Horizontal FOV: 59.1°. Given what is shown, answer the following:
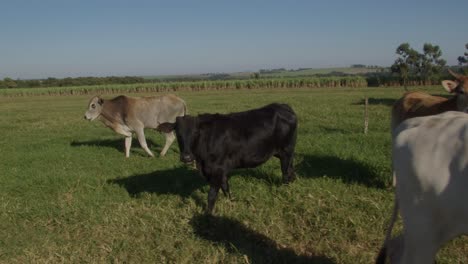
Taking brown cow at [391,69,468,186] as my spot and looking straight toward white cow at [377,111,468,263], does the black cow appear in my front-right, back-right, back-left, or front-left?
front-right

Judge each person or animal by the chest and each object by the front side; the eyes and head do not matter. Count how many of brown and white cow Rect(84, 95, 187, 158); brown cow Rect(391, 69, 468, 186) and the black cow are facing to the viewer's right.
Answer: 1

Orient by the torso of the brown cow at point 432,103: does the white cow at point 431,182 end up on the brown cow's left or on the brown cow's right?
on the brown cow's right

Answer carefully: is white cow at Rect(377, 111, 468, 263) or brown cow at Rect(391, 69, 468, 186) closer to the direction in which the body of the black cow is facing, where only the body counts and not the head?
the white cow

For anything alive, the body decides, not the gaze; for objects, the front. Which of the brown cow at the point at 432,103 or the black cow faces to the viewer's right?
the brown cow

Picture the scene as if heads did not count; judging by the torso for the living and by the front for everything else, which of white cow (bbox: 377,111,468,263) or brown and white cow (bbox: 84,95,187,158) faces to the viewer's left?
the brown and white cow

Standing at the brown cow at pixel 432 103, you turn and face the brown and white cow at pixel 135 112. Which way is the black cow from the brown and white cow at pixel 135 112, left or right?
left

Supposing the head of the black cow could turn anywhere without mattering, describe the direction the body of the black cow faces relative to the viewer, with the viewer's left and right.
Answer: facing the viewer and to the left of the viewer

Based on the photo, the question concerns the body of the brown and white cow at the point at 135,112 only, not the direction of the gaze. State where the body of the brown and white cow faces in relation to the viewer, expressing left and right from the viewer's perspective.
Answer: facing to the left of the viewer

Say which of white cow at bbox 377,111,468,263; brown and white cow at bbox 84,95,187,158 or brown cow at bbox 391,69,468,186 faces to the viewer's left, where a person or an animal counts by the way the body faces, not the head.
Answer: brown and white cow at bbox 84,95,187,158

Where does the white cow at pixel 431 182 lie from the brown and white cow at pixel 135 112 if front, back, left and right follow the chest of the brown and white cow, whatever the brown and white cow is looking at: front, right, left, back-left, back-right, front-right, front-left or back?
left

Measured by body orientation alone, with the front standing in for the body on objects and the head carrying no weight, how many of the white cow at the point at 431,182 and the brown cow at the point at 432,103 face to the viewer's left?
0

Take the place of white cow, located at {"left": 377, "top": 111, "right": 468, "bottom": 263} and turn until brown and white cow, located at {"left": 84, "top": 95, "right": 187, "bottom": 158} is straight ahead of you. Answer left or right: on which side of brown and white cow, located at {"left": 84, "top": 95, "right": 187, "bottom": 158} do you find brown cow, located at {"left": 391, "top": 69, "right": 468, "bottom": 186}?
right
